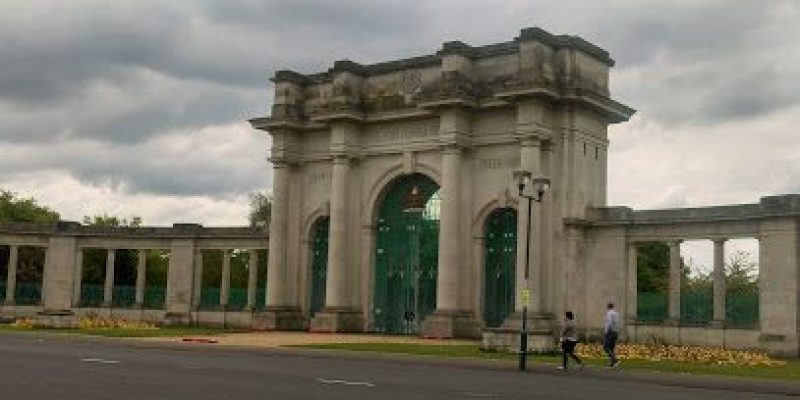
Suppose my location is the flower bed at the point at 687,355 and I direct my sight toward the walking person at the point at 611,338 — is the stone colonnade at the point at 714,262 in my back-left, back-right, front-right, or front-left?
back-right

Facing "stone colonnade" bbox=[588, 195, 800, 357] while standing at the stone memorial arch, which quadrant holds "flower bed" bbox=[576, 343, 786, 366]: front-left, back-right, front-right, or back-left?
front-right

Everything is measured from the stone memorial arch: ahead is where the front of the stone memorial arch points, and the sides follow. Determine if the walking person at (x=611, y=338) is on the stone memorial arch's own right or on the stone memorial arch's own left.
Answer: on the stone memorial arch's own left

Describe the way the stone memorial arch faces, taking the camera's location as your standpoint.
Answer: facing the viewer and to the left of the viewer

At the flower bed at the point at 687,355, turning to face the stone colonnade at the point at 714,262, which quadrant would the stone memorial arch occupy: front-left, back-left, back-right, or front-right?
front-left

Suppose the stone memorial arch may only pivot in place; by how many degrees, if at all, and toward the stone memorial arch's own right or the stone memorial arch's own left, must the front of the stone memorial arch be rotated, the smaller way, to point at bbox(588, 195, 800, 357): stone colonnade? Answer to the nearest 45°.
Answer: approximately 90° to the stone memorial arch's own left

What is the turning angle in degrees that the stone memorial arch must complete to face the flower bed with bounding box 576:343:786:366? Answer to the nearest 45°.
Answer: approximately 90° to its left

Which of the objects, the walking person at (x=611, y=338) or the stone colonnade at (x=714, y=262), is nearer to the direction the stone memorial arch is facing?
the walking person
